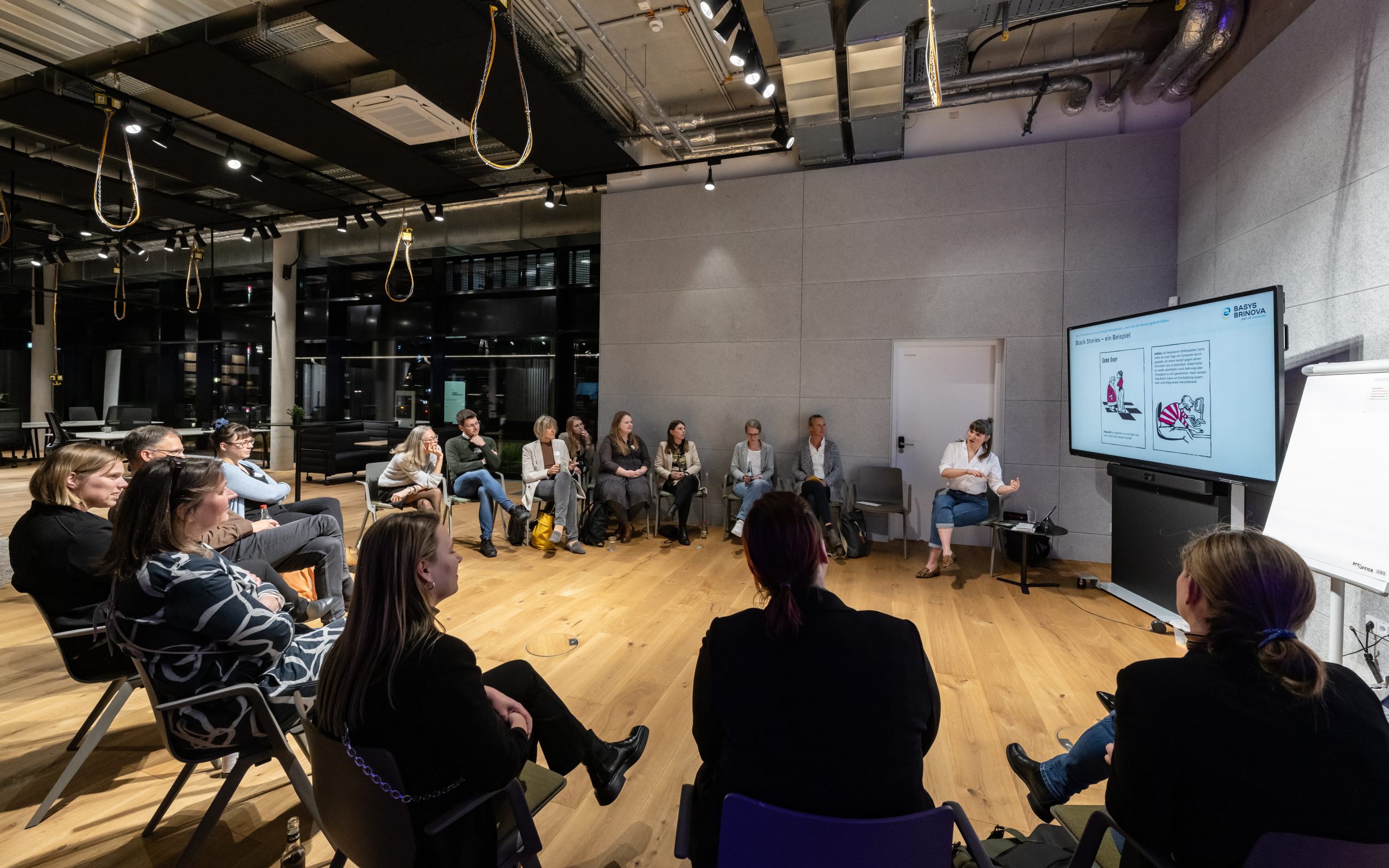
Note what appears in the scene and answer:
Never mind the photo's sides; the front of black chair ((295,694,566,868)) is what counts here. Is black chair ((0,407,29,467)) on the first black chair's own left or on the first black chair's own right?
on the first black chair's own left

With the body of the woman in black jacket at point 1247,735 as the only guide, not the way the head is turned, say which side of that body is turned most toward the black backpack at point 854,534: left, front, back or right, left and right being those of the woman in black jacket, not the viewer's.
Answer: front

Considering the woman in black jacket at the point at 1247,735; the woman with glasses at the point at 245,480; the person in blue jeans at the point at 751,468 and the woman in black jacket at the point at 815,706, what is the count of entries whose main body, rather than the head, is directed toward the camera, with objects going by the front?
1

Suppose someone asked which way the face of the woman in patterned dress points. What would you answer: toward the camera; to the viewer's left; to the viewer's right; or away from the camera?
to the viewer's right

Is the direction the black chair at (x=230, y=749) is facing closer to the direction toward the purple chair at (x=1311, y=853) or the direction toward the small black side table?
the small black side table

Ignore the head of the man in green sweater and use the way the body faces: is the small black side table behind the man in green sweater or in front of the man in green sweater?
in front

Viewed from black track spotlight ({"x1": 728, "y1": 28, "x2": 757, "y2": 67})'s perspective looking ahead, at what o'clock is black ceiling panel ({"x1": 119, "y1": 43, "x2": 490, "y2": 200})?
The black ceiling panel is roughly at 2 o'clock from the black track spotlight.

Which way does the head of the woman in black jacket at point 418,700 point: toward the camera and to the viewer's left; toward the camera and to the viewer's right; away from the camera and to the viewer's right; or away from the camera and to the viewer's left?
away from the camera and to the viewer's right

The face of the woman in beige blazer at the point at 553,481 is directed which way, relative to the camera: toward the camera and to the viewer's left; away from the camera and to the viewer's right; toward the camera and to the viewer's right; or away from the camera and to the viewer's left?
toward the camera and to the viewer's right

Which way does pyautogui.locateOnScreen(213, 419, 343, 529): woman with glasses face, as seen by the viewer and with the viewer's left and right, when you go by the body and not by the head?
facing to the right of the viewer

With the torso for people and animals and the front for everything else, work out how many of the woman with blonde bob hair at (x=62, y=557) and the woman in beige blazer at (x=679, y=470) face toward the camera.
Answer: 1

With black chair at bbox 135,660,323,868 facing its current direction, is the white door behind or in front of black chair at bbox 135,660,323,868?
in front

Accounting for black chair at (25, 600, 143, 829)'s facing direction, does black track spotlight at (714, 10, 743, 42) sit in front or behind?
in front

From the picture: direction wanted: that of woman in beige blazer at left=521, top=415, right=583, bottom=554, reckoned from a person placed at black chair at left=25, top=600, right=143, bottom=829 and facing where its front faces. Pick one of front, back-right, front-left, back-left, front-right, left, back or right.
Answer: front-left

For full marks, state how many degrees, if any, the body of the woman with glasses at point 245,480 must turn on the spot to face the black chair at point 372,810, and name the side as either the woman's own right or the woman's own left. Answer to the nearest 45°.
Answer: approximately 90° to the woman's own right

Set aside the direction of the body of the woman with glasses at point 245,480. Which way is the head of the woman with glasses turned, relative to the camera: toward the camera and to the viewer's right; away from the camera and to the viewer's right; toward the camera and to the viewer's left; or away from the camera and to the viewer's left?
toward the camera and to the viewer's right
